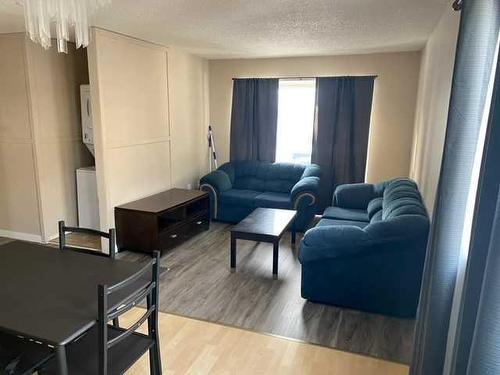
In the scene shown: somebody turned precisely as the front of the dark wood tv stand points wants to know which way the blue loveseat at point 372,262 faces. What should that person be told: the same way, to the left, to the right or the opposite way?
the opposite way

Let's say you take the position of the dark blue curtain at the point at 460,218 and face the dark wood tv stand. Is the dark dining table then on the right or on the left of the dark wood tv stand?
left

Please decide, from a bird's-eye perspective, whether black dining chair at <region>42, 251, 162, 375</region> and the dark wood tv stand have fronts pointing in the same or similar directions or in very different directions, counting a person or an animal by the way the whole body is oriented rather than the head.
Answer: very different directions

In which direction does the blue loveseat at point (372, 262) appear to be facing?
to the viewer's left

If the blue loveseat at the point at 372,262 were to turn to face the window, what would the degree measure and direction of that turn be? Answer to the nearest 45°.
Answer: approximately 45° to its right

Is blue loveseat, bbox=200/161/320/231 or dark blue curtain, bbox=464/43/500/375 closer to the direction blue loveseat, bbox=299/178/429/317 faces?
the blue loveseat

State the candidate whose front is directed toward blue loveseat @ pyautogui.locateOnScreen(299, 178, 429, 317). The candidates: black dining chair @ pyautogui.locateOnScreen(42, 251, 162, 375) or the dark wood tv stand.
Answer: the dark wood tv stand

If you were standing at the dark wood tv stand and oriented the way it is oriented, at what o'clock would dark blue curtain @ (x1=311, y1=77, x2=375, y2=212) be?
The dark blue curtain is roughly at 10 o'clock from the dark wood tv stand.

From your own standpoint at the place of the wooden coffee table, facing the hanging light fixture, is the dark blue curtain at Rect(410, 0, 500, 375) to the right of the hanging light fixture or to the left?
left

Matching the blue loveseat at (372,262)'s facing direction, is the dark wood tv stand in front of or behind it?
in front

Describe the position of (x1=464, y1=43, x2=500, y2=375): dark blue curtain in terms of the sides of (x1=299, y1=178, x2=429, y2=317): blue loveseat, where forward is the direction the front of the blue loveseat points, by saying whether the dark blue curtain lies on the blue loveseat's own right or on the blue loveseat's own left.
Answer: on the blue loveseat's own left

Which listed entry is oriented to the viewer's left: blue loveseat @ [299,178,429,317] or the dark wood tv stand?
the blue loveseat

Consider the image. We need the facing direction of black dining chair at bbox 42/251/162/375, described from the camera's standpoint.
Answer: facing away from the viewer and to the left of the viewer

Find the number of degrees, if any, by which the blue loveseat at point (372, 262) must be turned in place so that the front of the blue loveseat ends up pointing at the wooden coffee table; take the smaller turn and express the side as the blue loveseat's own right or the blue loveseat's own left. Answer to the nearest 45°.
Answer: approximately 45° to the blue loveseat's own right
